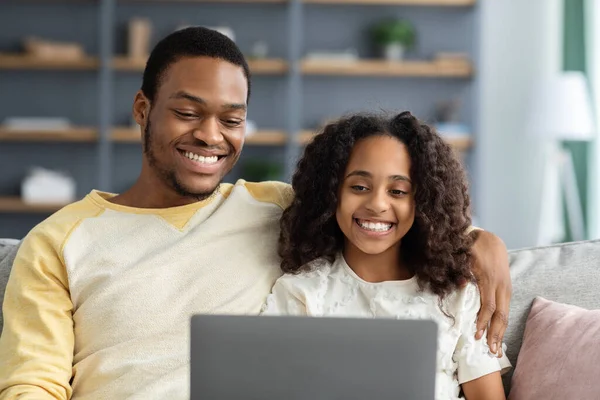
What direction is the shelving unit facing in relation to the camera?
toward the camera

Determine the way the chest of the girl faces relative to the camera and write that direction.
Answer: toward the camera

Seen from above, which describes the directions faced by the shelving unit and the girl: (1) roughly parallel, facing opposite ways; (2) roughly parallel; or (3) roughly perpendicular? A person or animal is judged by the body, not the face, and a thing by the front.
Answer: roughly parallel

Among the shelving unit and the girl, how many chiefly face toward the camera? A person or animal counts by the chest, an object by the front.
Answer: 2

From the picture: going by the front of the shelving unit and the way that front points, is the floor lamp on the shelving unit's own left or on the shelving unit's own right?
on the shelving unit's own left

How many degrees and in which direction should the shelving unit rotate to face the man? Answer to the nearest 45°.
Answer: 0° — it already faces them

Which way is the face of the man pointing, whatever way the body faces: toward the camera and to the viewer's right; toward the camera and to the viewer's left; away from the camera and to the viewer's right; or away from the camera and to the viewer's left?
toward the camera and to the viewer's right

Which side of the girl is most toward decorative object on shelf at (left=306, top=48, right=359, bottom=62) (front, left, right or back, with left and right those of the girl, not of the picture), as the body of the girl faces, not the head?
back

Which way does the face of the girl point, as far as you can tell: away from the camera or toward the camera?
toward the camera

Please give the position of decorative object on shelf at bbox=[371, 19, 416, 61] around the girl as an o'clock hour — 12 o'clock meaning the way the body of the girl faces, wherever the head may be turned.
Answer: The decorative object on shelf is roughly at 6 o'clock from the girl.
